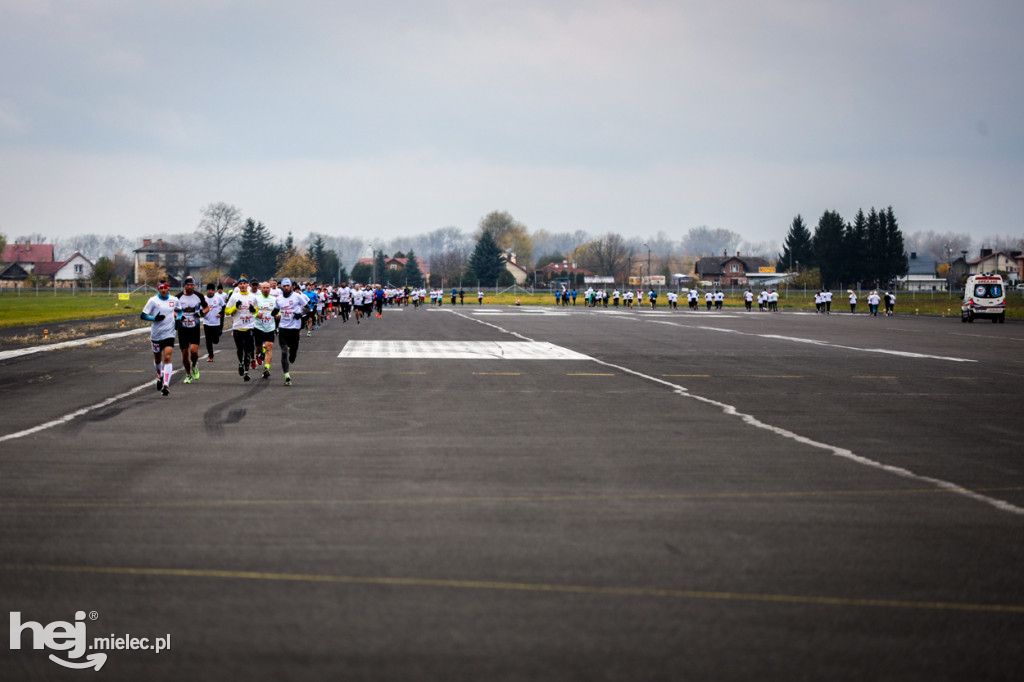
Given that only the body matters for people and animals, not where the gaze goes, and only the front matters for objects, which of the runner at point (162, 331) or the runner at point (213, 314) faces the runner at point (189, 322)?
the runner at point (213, 314)

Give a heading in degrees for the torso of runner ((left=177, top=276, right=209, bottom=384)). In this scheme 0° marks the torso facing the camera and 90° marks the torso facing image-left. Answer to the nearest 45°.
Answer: approximately 0°

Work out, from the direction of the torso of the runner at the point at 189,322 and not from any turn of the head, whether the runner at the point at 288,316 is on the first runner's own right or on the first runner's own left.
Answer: on the first runner's own left

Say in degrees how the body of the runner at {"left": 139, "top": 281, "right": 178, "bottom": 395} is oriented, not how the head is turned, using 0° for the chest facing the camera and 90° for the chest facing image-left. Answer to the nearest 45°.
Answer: approximately 0°

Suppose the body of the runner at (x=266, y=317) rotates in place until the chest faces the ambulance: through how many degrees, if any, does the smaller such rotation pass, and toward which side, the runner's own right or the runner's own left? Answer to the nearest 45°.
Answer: approximately 135° to the runner's own left

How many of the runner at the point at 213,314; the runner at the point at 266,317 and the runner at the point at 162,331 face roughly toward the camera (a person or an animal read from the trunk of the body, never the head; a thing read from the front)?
3

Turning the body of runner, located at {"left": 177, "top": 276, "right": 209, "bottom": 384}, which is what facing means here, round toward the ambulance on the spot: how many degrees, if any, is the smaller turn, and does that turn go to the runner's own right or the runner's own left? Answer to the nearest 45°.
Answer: approximately 135° to the runner's own left
